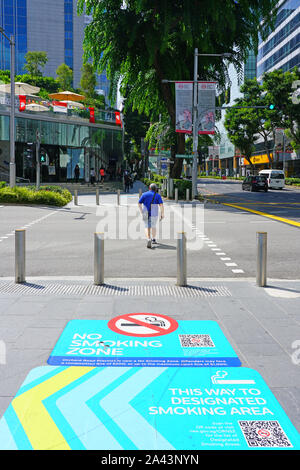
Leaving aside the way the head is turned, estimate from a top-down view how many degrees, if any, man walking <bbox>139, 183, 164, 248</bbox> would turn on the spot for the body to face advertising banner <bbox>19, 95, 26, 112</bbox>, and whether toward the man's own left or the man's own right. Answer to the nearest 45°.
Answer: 0° — they already face it

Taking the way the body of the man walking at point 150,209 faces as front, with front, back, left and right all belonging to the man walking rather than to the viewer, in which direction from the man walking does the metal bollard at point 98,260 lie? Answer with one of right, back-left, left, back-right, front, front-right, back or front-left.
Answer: back

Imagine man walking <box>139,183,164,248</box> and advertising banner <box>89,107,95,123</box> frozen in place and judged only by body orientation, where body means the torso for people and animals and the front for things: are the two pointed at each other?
yes

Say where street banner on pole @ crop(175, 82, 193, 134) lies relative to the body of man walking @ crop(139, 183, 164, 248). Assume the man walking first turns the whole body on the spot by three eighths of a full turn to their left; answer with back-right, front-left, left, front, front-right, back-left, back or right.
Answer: back-right

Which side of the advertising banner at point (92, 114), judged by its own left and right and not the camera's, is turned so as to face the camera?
front

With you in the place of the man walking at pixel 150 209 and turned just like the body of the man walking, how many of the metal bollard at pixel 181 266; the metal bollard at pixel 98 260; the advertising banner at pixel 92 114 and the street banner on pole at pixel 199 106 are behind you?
2

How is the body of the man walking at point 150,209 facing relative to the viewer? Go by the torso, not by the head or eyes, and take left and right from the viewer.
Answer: facing away from the viewer

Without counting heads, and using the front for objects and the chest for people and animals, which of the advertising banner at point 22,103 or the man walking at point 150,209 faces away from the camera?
the man walking

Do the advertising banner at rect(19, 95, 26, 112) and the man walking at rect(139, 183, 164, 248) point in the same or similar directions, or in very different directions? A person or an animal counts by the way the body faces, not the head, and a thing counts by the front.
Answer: very different directions

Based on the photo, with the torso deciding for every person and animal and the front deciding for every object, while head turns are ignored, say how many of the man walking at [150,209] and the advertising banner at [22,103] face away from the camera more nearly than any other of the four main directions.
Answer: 1

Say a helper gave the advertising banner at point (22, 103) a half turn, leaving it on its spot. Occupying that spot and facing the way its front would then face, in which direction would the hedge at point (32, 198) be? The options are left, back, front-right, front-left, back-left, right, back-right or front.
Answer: back

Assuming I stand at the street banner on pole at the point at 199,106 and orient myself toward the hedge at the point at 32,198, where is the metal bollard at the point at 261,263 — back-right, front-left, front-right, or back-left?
front-left

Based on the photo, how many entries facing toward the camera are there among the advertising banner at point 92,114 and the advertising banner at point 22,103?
2

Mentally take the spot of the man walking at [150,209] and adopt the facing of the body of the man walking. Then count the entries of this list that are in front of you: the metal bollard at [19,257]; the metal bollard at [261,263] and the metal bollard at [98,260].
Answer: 0

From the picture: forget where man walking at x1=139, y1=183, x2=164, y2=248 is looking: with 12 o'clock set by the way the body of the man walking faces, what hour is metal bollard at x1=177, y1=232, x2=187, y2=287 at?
The metal bollard is roughly at 6 o'clock from the man walking.
